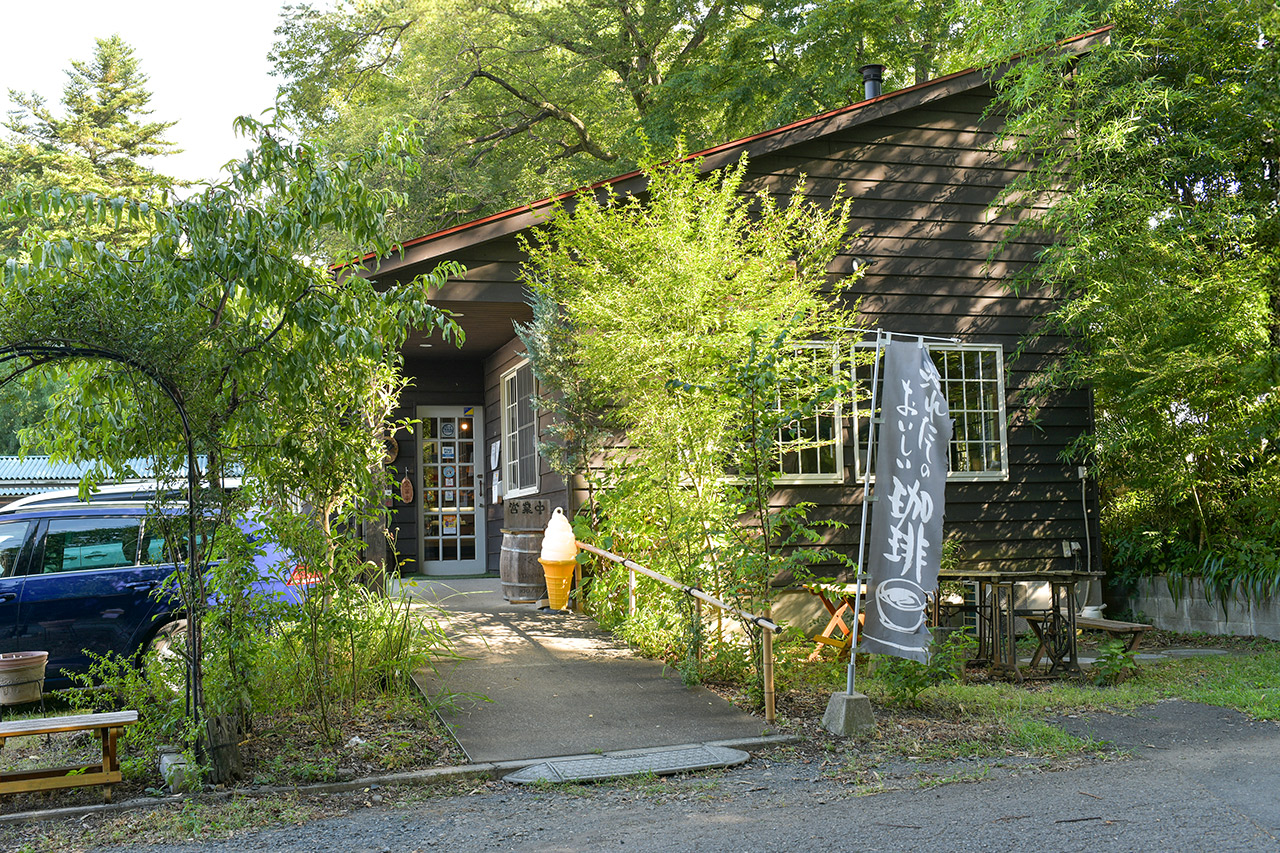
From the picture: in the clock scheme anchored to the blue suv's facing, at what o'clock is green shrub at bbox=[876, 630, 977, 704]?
The green shrub is roughly at 7 o'clock from the blue suv.

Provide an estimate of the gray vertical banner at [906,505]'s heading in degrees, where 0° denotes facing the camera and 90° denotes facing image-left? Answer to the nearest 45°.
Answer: approximately 0°

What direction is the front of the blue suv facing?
to the viewer's left

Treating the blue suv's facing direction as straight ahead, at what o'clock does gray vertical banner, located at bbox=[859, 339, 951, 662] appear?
The gray vertical banner is roughly at 7 o'clock from the blue suv.

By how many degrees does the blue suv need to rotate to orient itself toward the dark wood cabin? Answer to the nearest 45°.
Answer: approximately 180°

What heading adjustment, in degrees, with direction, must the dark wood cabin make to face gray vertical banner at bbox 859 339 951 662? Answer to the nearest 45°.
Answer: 0° — it already faces it

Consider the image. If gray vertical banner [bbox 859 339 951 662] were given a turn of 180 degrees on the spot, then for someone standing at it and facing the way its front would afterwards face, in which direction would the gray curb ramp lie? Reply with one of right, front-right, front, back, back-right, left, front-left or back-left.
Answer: back-left

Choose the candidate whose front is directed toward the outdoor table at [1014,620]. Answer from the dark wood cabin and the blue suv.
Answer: the dark wood cabin

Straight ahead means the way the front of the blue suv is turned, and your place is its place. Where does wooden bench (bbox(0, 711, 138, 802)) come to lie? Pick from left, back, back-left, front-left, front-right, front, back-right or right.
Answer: left

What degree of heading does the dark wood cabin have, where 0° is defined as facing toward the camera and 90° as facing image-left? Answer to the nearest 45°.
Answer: approximately 0°

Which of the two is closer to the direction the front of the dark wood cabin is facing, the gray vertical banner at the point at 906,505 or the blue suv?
the gray vertical banner
